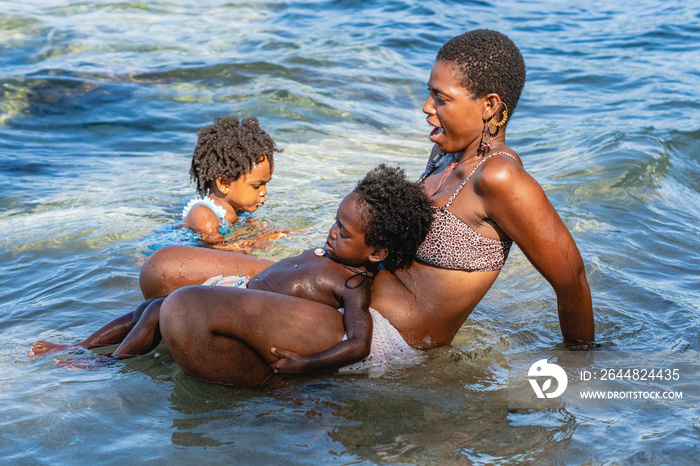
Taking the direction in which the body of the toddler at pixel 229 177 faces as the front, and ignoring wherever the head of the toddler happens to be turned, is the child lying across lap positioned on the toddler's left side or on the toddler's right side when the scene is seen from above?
on the toddler's right side

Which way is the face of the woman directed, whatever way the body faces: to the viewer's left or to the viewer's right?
to the viewer's left

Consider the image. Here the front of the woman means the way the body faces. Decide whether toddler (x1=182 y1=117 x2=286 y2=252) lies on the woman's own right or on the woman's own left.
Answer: on the woman's own right

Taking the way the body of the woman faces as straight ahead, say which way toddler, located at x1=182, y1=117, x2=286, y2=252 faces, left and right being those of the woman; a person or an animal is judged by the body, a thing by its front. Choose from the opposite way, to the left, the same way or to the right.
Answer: the opposite way

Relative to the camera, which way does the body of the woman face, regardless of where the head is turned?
to the viewer's left

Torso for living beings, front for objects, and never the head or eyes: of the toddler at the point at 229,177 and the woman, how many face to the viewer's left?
1

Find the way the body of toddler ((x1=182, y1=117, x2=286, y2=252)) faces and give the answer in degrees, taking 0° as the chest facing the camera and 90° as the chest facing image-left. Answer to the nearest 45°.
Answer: approximately 270°
